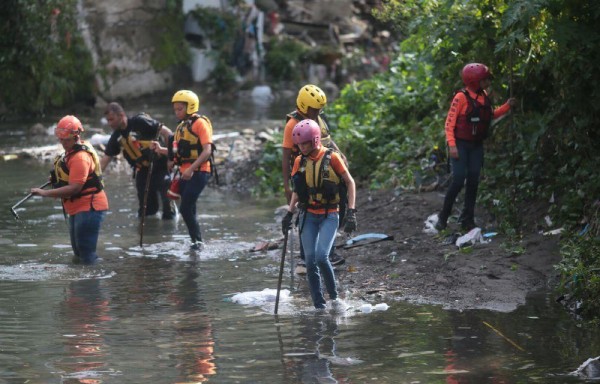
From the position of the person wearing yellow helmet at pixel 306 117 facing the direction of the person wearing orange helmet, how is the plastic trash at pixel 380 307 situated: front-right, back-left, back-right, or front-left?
back-left

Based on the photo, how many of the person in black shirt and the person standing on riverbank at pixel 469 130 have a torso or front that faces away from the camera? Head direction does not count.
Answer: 0

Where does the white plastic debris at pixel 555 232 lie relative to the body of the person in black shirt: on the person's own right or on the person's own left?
on the person's own left
